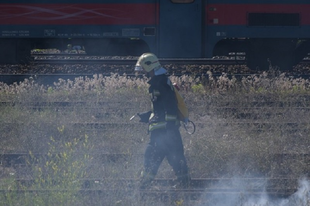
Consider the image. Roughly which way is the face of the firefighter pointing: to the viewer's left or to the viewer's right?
to the viewer's left

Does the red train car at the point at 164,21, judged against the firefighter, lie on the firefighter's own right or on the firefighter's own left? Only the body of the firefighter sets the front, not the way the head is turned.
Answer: on the firefighter's own right

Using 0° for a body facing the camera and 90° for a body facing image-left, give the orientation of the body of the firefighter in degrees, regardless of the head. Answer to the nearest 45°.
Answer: approximately 90°
